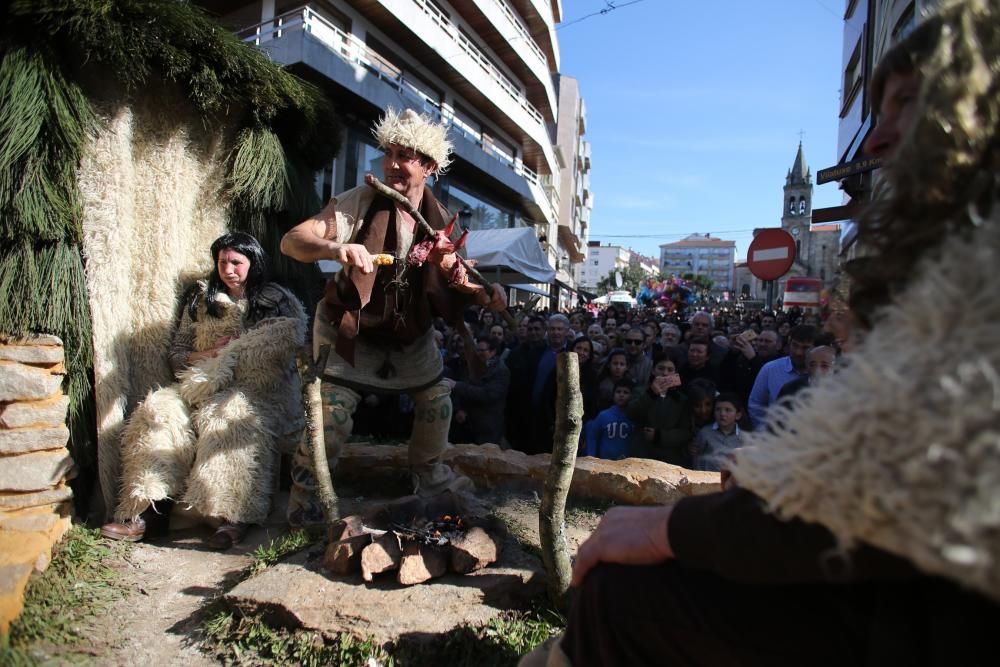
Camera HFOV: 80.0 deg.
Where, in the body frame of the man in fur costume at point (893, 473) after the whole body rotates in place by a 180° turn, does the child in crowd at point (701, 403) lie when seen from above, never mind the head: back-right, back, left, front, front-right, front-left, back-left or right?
left

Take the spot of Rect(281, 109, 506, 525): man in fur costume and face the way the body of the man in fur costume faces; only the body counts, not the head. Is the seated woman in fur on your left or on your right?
on your right

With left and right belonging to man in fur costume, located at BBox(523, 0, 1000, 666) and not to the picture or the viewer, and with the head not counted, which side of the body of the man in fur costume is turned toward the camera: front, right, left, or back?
left

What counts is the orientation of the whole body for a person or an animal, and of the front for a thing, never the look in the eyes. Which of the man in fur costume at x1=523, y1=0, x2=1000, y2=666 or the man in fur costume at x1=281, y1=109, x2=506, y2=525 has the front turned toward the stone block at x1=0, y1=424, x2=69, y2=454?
the man in fur costume at x1=523, y1=0, x2=1000, y2=666

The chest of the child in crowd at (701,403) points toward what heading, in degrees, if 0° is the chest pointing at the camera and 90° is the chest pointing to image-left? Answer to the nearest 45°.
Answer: approximately 0°

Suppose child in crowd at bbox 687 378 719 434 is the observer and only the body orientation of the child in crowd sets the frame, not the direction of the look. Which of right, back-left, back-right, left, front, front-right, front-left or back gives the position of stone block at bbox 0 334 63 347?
front-right

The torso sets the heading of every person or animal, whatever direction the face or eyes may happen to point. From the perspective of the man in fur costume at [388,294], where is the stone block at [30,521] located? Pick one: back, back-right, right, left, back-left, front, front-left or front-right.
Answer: right

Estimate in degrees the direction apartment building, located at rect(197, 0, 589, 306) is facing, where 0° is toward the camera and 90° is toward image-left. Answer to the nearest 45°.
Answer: approximately 315°

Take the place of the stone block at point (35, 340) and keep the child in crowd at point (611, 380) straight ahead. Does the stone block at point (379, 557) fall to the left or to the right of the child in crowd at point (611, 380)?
right

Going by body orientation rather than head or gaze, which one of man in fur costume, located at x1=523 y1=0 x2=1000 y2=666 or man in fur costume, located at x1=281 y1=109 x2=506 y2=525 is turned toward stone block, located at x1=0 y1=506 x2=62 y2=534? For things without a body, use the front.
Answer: man in fur costume, located at x1=523 y1=0 x2=1000 y2=666
